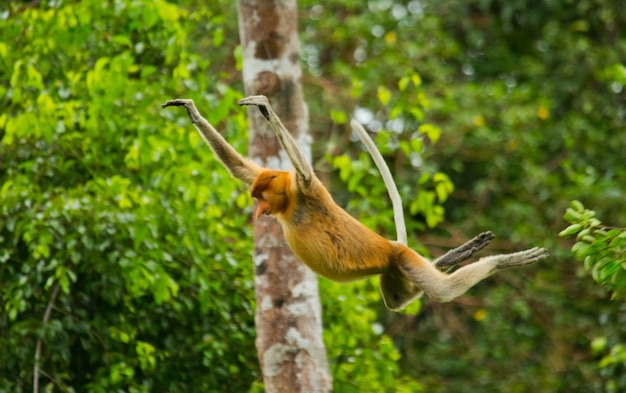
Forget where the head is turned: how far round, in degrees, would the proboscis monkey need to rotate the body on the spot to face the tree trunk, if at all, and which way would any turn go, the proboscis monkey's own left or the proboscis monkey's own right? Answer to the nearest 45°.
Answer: approximately 45° to the proboscis monkey's own right

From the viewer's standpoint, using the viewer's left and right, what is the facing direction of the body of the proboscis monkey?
facing to the left of the viewer
